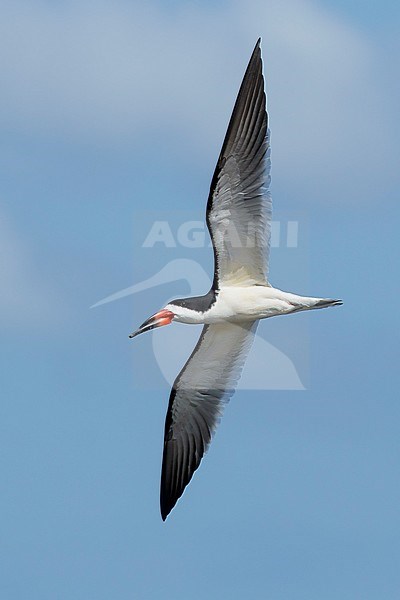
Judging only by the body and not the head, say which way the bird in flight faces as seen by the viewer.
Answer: to the viewer's left
